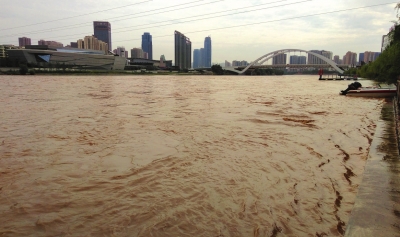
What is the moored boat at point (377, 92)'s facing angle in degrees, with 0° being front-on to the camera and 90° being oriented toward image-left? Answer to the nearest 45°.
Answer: approximately 90°
